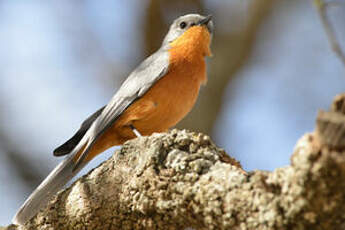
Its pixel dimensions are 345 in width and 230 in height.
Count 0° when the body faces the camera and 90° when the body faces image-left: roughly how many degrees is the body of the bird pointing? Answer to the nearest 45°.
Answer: approximately 270°
